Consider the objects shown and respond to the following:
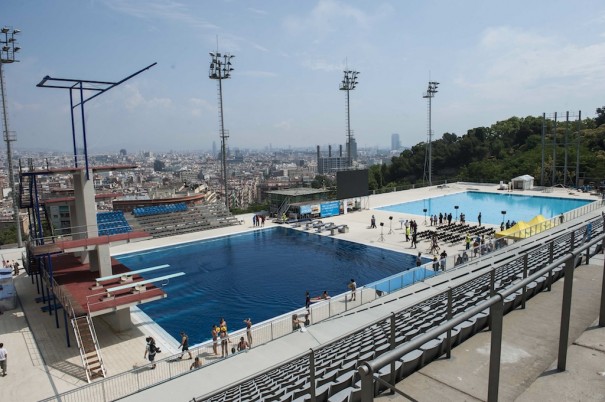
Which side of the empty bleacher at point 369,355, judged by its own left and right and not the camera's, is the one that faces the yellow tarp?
right

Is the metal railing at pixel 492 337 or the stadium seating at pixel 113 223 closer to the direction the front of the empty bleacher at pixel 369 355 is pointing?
the stadium seating

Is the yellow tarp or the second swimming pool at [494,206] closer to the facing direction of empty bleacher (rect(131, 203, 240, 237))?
the yellow tarp

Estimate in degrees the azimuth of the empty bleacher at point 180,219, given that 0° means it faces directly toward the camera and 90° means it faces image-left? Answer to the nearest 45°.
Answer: approximately 315°

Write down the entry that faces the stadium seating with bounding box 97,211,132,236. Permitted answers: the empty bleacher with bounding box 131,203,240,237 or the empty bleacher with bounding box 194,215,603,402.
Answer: the empty bleacher with bounding box 194,215,603,402

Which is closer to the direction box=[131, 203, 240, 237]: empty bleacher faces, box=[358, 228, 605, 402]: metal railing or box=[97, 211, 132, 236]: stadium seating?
the metal railing

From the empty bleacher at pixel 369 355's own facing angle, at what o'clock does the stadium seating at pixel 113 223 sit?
The stadium seating is roughly at 12 o'clock from the empty bleacher.

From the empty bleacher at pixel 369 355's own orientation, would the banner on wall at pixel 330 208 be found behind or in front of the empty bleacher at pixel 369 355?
in front

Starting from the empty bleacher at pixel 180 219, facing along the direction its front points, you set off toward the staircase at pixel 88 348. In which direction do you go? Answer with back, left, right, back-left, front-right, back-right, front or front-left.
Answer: front-right

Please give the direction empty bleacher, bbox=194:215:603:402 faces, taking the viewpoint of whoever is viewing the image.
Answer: facing away from the viewer and to the left of the viewer

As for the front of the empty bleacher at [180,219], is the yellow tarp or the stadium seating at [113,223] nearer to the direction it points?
the yellow tarp

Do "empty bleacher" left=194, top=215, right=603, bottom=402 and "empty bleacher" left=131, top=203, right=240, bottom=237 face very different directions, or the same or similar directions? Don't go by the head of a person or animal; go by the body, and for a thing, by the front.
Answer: very different directions

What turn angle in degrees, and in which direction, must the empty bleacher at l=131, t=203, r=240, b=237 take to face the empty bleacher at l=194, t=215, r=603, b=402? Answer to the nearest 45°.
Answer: approximately 45° to its right
